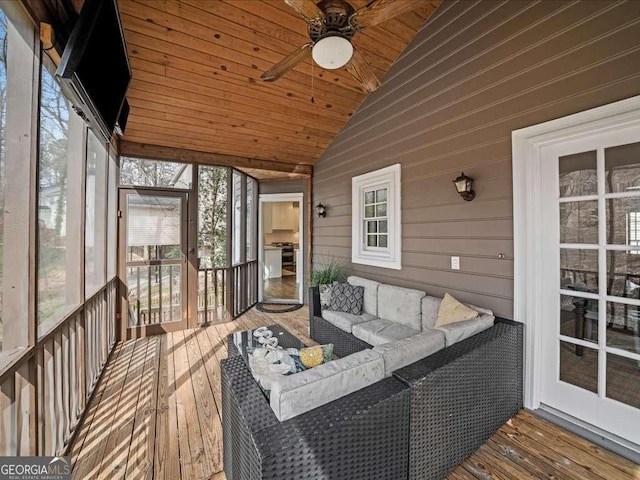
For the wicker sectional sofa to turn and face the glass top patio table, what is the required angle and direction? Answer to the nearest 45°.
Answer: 0° — it already faces it

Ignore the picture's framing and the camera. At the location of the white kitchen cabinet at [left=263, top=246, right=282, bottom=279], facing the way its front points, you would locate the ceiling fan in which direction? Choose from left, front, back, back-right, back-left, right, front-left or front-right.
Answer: front

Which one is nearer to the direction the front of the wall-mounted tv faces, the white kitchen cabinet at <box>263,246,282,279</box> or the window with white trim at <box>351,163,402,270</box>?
the window with white trim

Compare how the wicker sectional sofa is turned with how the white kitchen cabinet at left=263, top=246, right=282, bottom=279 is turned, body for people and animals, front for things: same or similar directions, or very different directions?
very different directions

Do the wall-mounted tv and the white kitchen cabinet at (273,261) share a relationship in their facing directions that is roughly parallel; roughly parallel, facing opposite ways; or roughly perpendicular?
roughly perpendicular

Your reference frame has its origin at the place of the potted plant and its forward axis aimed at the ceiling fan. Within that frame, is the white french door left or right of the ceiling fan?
left

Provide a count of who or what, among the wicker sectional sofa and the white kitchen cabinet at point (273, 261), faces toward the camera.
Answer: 1

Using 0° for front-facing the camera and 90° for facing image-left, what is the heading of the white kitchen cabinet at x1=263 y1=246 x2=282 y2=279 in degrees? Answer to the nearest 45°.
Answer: approximately 0°

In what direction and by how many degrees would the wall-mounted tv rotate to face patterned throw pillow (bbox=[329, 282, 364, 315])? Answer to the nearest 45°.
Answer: approximately 45° to its left

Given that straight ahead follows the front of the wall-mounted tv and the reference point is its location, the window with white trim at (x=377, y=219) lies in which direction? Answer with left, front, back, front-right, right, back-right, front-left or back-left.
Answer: front-left

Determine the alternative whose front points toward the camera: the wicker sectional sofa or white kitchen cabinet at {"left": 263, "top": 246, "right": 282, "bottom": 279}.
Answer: the white kitchen cabinet
